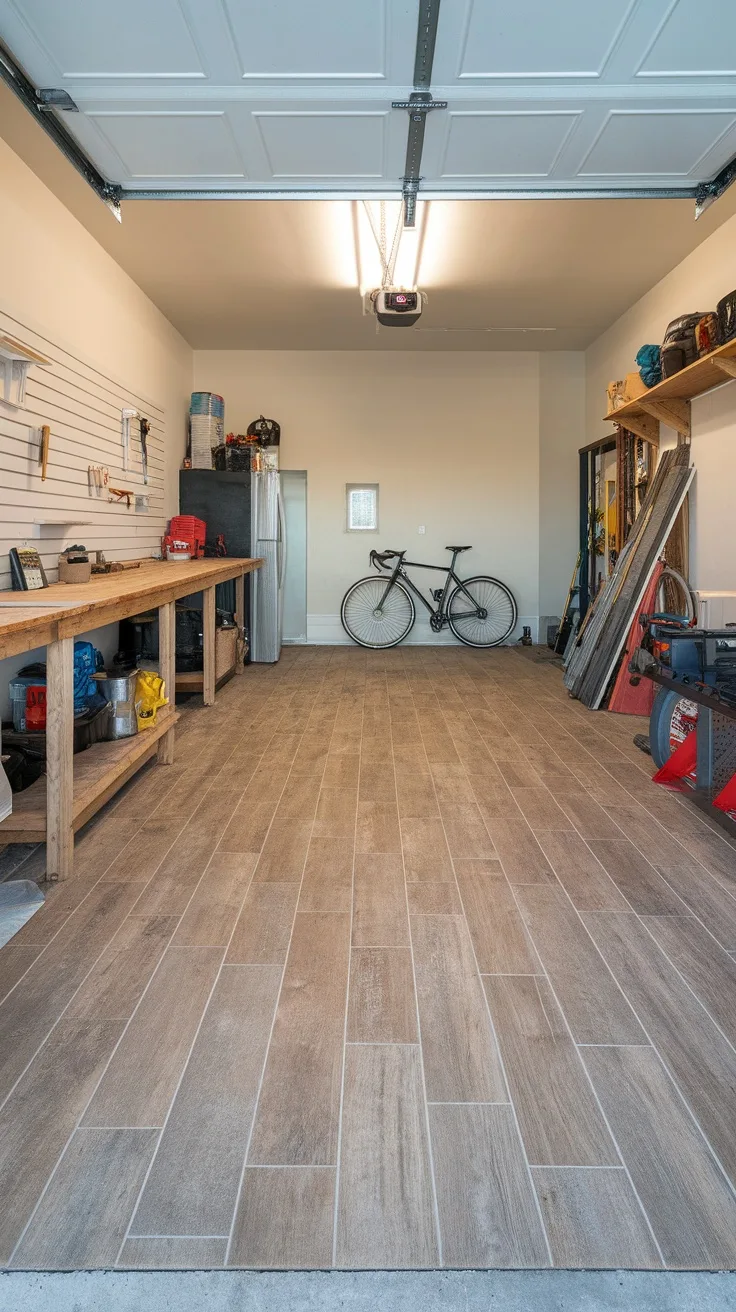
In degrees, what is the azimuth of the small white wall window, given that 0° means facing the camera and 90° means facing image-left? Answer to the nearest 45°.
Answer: approximately 0°

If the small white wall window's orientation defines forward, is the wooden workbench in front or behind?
in front

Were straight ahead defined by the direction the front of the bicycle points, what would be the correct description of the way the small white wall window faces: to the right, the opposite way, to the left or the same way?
to the left

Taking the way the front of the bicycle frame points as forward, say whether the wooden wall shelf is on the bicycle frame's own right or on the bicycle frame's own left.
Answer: on the bicycle frame's own left

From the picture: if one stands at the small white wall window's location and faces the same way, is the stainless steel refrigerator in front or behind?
in front

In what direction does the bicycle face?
to the viewer's left

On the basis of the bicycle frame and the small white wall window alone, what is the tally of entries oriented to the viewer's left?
1

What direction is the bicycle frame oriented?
to the viewer's left

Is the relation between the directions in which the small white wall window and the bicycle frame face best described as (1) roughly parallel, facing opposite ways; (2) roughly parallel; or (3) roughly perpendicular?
roughly perpendicular
